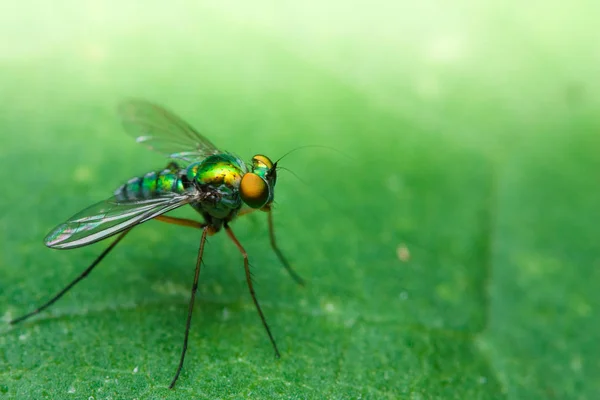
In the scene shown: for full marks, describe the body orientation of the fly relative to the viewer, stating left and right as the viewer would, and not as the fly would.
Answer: facing to the right of the viewer
